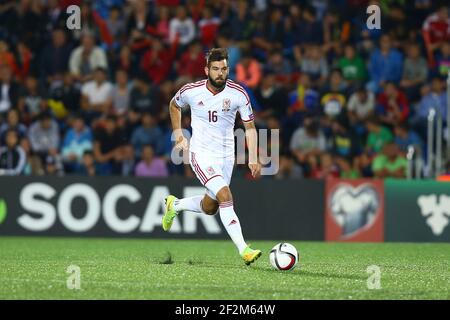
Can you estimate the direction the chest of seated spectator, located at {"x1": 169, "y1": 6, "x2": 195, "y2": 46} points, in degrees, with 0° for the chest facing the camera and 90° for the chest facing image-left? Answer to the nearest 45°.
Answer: approximately 0°

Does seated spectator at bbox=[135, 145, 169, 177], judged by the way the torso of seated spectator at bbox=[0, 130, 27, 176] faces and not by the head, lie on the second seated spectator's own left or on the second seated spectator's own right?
on the second seated spectator's own left

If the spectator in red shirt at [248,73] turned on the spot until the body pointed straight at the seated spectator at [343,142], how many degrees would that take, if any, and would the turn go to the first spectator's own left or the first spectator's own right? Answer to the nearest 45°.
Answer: approximately 90° to the first spectator's own left

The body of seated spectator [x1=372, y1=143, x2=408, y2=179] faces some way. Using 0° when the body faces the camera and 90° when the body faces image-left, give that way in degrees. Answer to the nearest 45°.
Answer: approximately 0°

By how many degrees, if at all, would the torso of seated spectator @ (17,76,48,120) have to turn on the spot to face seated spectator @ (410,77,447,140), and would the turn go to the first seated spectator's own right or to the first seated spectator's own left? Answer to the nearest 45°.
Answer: approximately 90° to the first seated spectator's own left

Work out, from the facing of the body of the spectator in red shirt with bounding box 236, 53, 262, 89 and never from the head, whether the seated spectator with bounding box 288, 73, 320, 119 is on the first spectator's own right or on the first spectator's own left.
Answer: on the first spectator's own left
